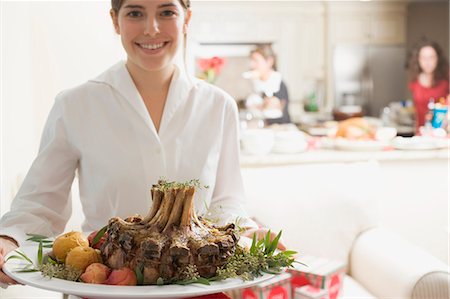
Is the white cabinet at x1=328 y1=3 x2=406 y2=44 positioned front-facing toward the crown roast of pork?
yes

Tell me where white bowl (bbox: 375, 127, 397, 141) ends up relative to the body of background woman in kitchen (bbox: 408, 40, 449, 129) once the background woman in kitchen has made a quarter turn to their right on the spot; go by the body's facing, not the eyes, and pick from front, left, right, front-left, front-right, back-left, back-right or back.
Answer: left

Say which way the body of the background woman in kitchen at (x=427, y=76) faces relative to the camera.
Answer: toward the camera

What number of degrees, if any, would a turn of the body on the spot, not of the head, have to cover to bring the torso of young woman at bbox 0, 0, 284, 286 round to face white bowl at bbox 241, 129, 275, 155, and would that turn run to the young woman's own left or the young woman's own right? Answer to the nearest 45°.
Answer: approximately 135° to the young woman's own left

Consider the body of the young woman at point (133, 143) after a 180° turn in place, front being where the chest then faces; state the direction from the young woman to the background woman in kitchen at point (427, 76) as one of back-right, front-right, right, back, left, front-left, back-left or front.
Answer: front-right

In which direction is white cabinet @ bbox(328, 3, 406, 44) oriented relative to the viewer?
toward the camera

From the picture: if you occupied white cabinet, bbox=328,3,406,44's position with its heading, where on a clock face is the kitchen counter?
The kitchen counter is roughly at 12 o'clock from the white cabinet.

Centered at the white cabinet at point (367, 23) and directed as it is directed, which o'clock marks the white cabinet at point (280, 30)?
the white cabinet at point (280, 30) is roughly at 2 o'clock from the white cabinet at point (367, 23).

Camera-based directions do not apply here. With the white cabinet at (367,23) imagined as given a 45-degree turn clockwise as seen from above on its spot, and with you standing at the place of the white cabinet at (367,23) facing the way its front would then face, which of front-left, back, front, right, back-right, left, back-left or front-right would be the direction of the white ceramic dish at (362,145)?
front-left

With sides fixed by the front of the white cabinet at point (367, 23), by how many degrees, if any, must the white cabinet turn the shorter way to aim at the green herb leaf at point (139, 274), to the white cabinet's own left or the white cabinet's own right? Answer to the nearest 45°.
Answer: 0° — it already faces it

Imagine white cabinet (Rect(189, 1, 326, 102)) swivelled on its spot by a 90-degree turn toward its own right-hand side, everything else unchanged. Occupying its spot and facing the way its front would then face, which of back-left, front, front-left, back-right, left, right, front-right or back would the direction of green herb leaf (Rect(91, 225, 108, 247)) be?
left

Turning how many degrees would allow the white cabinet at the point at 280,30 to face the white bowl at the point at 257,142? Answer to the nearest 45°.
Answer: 0° — it already faces it

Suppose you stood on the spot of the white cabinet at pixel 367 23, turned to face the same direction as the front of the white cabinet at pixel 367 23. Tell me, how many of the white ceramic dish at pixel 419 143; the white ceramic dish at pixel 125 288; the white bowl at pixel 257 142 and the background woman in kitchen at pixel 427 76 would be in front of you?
4

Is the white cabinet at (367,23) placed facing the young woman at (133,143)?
yes
